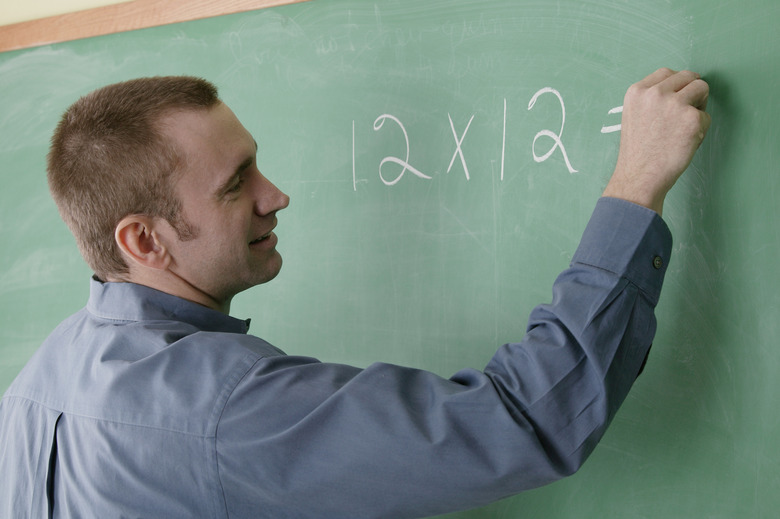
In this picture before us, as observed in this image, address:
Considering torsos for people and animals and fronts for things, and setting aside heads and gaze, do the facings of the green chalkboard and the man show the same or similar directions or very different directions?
very different directions

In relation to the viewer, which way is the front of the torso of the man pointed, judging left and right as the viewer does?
facing away from the viewer and to the right of the viewer

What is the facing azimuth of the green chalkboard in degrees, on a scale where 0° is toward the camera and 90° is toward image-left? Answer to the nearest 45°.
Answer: approximately 45°

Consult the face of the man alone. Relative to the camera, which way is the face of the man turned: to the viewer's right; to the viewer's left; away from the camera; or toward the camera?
to the viewer's right

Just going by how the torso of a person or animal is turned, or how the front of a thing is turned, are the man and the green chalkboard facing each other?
yes
